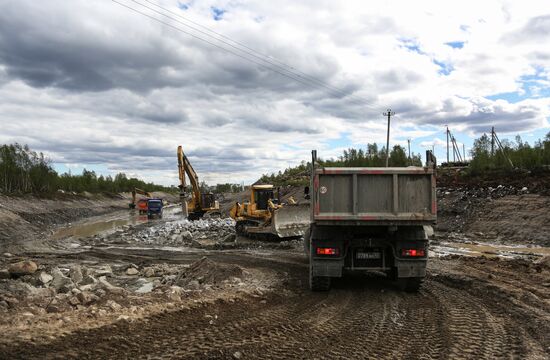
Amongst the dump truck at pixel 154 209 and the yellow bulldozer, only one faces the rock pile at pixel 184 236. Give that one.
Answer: the dump truck

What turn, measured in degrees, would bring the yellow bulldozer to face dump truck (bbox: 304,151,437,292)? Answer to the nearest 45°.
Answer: approximately 45° to its right

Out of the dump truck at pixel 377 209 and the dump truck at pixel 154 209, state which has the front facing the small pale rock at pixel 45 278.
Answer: the dump truck at pixel 154 209

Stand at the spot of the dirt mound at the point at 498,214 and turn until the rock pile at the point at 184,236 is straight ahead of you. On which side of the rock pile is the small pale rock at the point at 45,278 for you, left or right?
left

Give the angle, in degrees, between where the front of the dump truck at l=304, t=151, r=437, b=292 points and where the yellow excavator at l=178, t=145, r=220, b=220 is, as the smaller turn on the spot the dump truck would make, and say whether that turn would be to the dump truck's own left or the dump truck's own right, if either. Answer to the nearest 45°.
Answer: approximately 45° to the dump truck's own left

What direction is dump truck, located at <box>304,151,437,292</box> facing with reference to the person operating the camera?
facing away from the viewer

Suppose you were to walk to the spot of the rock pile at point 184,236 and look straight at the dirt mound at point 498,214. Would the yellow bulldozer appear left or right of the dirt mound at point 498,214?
right

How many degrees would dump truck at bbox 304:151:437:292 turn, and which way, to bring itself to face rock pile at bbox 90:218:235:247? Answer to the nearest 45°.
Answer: approximately 45° to its left

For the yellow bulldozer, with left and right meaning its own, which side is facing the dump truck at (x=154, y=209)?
back

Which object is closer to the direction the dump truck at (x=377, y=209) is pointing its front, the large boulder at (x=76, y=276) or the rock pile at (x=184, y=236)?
the rock pile

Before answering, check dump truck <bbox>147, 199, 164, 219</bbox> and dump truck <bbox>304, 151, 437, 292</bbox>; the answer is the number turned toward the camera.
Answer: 1

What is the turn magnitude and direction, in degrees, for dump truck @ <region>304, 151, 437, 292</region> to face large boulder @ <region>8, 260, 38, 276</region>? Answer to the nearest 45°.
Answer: approximately 90° to its left
